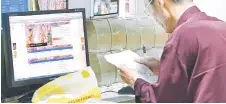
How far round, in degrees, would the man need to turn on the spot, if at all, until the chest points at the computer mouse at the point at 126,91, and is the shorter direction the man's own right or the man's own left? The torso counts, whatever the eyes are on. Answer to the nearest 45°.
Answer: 0° — they already face it

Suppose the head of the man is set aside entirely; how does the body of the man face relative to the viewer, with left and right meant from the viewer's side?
facing away from the viewer and to the left of the viewer

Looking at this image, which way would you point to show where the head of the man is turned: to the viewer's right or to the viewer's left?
to the viewer's left
